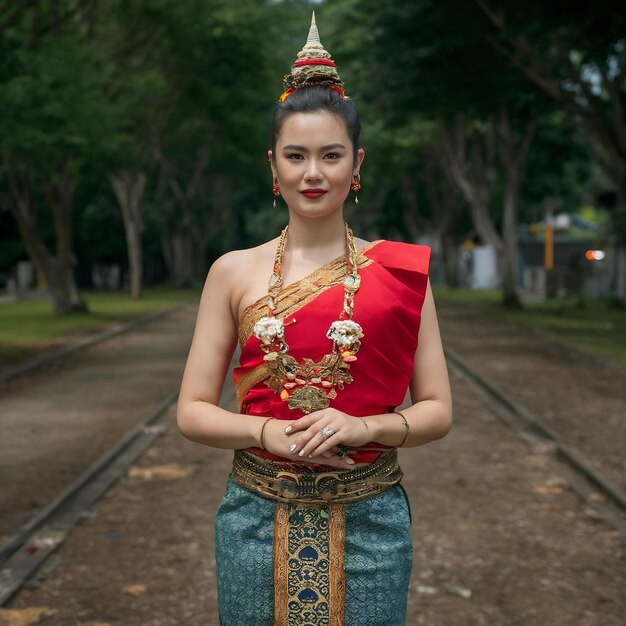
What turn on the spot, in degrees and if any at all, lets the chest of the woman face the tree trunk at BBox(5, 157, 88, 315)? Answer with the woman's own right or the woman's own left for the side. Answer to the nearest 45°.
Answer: approximately 180°

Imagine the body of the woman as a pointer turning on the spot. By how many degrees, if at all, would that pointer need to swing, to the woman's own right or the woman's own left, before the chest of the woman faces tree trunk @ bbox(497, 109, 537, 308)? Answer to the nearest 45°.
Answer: approximately 180°

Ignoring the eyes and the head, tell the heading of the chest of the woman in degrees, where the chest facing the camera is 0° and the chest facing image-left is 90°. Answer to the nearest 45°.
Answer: approximately 0°

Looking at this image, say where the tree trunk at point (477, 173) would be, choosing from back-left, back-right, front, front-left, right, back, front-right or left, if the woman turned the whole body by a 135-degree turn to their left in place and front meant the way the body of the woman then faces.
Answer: front-left
